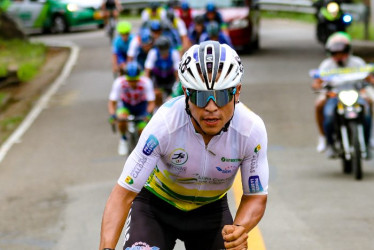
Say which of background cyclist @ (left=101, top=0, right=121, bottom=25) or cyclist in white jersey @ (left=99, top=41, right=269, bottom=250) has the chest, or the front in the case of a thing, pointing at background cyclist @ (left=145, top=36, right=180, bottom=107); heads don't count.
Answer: background cyclist @ (left=101, top=0, right=121, bottom=25)

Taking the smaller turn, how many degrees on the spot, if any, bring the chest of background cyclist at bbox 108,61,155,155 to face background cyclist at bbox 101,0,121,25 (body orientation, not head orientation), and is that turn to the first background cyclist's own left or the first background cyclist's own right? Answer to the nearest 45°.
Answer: approximately 180°

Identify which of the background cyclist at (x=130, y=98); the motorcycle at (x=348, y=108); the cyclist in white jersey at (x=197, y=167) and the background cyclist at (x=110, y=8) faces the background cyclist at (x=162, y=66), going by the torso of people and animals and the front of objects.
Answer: the background cyclist at (x=110, y=8)

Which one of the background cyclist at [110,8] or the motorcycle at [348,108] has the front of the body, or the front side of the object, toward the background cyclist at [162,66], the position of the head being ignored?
the background cyclist at [110,8]

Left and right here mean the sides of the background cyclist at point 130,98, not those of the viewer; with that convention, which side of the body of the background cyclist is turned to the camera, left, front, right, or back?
front

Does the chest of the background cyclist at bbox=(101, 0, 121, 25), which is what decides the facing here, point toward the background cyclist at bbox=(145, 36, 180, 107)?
yes

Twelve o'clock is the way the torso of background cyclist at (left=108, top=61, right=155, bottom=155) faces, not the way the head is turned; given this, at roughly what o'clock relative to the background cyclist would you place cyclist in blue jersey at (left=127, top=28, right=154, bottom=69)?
The cyclist in blue jersey is roughly at 6 o'clock from the background cyclist.

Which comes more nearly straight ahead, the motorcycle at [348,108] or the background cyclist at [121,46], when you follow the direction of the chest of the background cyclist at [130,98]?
the motorcycle

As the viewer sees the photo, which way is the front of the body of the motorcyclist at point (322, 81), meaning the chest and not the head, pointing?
toward the camera

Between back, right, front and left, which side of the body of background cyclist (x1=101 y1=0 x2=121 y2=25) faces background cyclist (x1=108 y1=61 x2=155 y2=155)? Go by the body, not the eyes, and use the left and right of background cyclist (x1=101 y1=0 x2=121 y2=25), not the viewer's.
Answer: front

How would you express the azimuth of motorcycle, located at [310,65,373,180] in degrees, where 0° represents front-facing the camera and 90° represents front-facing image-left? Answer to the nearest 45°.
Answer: approximately 0°

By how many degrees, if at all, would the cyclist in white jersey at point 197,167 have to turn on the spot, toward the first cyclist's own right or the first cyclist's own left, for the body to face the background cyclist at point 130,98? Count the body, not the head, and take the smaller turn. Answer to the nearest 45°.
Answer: approximately 180°

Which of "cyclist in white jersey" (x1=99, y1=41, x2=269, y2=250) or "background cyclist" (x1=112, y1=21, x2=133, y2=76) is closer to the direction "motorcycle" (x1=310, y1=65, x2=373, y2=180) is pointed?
the cyclist in white jersey

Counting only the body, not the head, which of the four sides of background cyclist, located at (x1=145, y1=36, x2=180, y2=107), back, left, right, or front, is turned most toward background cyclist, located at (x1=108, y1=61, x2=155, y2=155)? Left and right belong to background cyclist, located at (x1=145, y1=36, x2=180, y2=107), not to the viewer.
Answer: front
